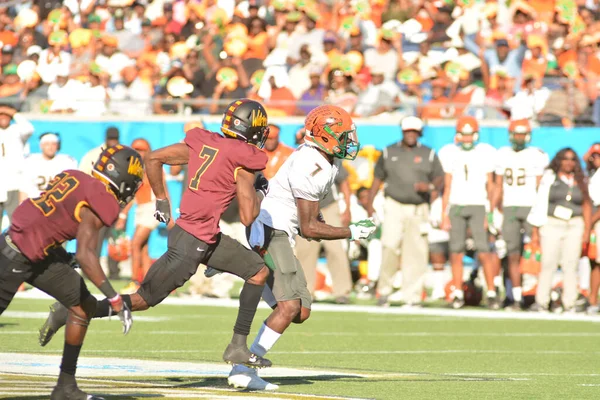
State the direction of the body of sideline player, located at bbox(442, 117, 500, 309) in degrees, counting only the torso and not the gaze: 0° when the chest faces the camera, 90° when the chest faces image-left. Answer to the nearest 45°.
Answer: approximately 0°

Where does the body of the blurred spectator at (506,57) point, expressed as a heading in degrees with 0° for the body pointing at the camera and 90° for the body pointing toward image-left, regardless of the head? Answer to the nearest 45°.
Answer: approximately 0°

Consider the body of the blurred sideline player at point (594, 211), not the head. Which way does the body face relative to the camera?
toward the camera

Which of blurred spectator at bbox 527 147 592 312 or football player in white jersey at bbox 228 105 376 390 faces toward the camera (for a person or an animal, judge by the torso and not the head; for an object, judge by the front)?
the blurred spectator

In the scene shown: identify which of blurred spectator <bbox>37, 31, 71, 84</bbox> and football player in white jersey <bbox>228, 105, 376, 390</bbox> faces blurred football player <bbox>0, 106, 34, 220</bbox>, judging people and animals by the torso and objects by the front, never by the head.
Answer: blurred spectator <bbox>37, 31, 71, 84</bbox>

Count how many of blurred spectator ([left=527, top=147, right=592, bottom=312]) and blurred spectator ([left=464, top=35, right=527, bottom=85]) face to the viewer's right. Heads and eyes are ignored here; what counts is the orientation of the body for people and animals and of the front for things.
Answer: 0

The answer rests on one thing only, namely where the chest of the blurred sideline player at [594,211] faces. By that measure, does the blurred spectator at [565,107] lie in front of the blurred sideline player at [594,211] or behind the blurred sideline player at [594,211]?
behind

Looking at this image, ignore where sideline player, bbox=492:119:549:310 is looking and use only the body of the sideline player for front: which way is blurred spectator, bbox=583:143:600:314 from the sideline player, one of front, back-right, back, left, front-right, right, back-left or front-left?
left

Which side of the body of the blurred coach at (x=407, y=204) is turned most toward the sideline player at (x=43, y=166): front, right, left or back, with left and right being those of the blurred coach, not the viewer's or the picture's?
right

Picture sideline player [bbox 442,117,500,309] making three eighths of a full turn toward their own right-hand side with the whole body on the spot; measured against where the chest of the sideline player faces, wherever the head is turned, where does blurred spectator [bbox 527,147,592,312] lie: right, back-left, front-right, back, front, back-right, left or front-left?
back-right
